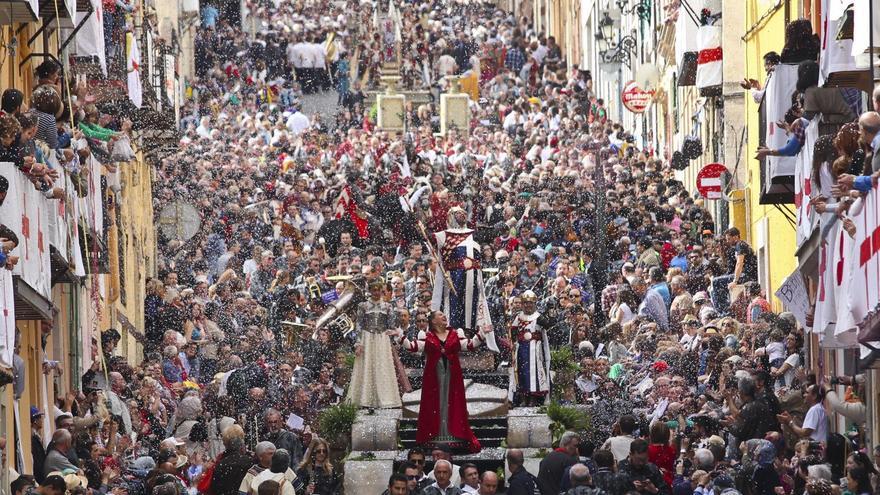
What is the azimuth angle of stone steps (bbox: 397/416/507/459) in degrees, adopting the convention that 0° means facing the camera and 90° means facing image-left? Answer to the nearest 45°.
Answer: approximately 0°

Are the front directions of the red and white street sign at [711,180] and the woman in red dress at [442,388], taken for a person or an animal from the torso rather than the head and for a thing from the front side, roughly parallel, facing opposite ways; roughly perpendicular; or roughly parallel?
roughly parallel

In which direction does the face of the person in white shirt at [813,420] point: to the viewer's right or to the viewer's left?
to the viewer's left

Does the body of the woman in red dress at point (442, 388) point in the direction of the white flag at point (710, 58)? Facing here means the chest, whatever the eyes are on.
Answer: no

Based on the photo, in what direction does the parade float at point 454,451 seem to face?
toward the camera

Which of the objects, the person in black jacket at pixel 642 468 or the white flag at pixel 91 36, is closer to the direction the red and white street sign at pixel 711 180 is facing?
the person in black jacket

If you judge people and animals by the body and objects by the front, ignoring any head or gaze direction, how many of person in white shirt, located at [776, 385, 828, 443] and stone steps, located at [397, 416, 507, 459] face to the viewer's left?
1

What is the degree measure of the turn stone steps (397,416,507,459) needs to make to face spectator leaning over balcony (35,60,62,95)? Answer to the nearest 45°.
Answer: approximately 45° to its right

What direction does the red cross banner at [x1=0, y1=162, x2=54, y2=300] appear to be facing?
to the viewer's right

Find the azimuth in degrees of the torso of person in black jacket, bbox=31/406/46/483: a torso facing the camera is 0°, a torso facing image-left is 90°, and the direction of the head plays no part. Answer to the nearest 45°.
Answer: approximately 270°

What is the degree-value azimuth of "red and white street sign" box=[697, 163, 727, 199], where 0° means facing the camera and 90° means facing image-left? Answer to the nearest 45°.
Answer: approximately 0°

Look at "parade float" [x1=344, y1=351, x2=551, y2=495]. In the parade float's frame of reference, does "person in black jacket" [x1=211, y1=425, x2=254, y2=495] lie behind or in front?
in front

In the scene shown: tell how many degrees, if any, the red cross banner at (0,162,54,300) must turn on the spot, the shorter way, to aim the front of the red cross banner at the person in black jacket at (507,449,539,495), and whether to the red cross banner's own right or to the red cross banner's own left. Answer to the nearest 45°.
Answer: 0° — it already faces them
